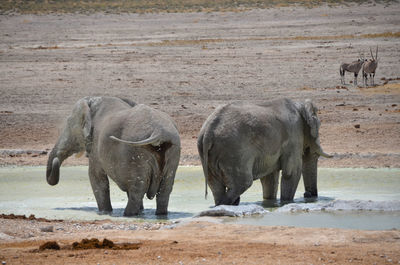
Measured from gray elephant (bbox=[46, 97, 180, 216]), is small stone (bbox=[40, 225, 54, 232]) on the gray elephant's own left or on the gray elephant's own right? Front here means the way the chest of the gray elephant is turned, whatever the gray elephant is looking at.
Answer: on the gray elephant's own left

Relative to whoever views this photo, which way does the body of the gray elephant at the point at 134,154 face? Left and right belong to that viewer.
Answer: facing away from the viewer and to the left of the viewer

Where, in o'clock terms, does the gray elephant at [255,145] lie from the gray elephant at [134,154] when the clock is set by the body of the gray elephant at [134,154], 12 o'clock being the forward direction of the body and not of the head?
the gray elephant at [255,145] is roughly at 4 o'clock from the gray elephant at [134,154].

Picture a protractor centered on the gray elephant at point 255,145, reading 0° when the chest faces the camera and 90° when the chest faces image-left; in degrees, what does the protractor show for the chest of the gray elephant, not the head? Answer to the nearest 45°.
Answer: approximately 225°

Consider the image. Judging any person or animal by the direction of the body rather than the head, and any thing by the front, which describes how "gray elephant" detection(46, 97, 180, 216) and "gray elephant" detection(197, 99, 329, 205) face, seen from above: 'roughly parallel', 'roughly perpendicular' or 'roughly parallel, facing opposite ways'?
roughly perpendicular

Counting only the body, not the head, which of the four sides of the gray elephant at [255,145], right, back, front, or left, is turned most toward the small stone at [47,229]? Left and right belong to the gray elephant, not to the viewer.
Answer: back

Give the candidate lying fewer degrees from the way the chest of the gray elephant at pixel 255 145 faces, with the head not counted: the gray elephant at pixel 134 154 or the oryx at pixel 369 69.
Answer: the oryx

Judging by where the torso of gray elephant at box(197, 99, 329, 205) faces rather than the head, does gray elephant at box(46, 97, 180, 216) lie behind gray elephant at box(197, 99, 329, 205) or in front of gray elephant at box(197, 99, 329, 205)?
behind

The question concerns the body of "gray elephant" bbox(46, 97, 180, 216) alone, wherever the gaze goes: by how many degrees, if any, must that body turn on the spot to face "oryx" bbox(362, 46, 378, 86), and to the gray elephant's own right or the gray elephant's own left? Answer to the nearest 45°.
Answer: approximately 90° to the gray elephant's own right

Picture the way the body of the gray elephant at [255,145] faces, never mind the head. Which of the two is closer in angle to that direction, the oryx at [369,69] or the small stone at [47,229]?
the oryx

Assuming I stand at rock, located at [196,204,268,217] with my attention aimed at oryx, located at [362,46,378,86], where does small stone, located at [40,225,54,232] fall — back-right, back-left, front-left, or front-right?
back-left

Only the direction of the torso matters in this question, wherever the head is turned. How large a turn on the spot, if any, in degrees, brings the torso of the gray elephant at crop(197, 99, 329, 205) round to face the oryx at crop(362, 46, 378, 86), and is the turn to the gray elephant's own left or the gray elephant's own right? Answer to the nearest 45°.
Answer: approximately 45° to the gray elephant's own left
